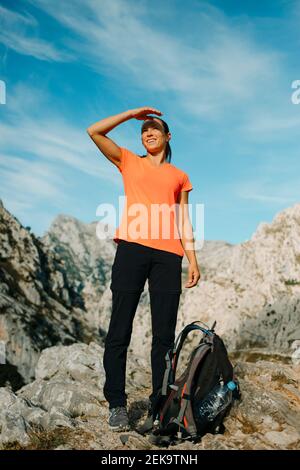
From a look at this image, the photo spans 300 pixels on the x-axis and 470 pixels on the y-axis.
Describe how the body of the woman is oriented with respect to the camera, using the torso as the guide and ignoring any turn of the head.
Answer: toward the camera
